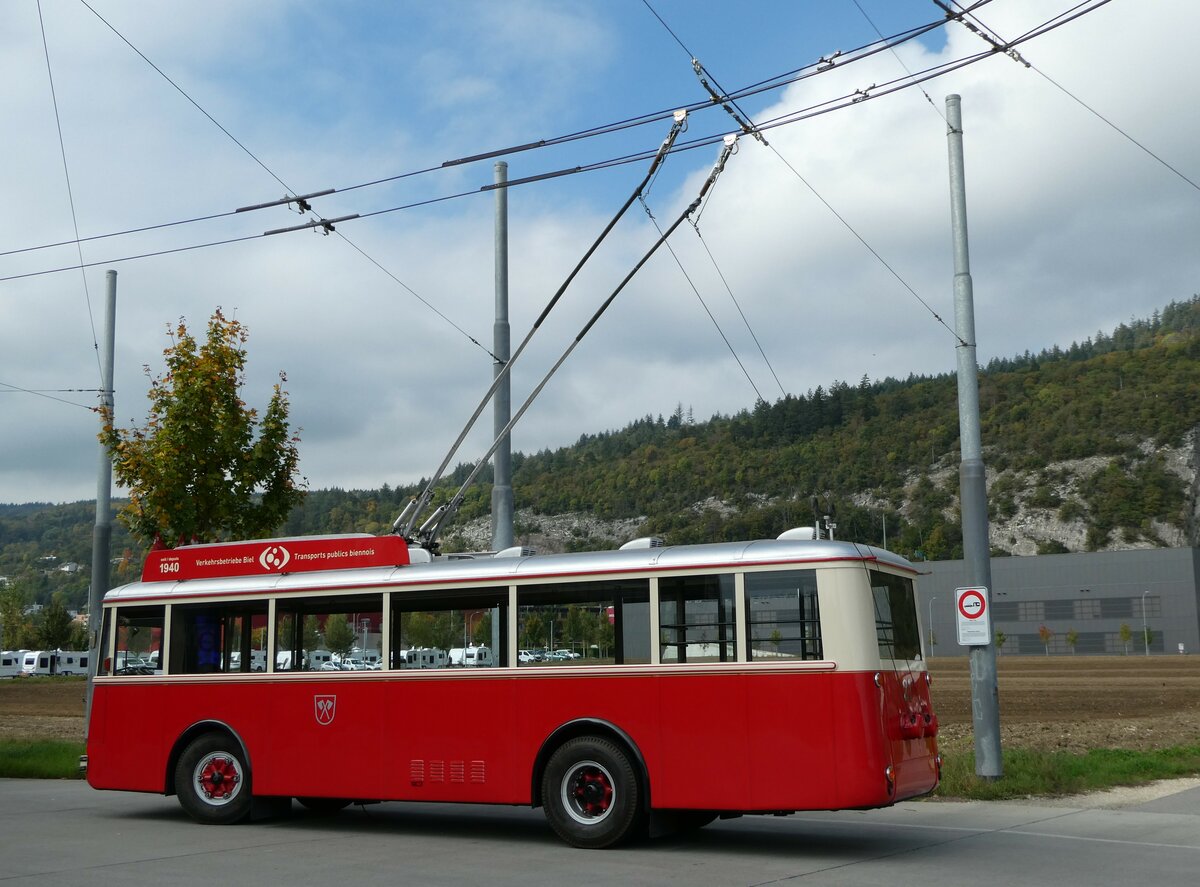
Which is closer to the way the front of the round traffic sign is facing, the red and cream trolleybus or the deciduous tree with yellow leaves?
the red and cream trolleybus

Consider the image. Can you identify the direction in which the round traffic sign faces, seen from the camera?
facing the viewer

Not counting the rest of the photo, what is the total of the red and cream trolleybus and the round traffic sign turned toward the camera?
1

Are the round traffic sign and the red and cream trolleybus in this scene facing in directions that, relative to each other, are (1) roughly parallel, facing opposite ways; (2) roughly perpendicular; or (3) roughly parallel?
roughly perpendicular

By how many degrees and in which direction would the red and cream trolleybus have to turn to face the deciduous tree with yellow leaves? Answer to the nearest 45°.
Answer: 0° — it already faces it

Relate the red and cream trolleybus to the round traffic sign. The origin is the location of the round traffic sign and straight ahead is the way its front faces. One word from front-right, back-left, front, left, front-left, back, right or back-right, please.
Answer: front-right

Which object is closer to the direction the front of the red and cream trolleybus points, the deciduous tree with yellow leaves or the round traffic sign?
the deciduous tree with yellow leaves

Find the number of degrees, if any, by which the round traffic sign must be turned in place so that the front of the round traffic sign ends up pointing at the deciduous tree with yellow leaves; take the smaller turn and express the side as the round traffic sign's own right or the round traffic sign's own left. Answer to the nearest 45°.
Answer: approximately 90° to the round traffic sign's own right

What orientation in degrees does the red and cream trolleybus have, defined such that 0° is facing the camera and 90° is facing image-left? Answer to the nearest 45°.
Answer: approximately 135°
